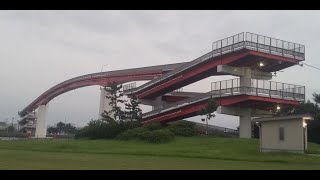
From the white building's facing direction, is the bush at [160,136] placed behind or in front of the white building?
behind
